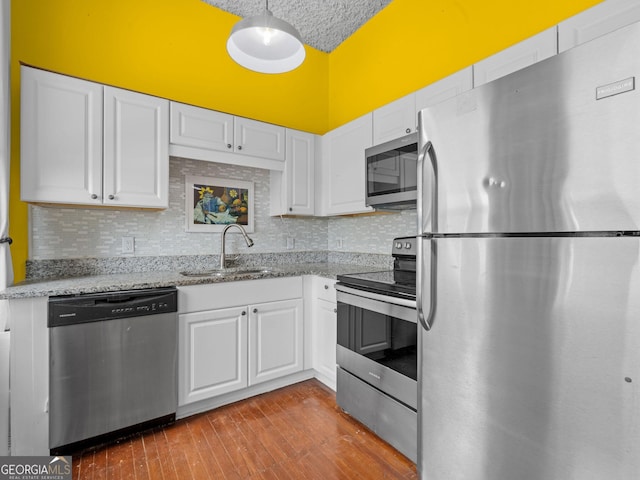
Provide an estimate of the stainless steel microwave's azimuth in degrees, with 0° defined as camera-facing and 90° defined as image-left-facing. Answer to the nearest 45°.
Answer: approximately 45°

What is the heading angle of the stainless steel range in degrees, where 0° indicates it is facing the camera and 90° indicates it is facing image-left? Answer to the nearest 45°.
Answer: approximately 45°

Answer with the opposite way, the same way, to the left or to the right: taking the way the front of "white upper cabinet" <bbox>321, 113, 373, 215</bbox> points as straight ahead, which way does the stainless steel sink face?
to the left
